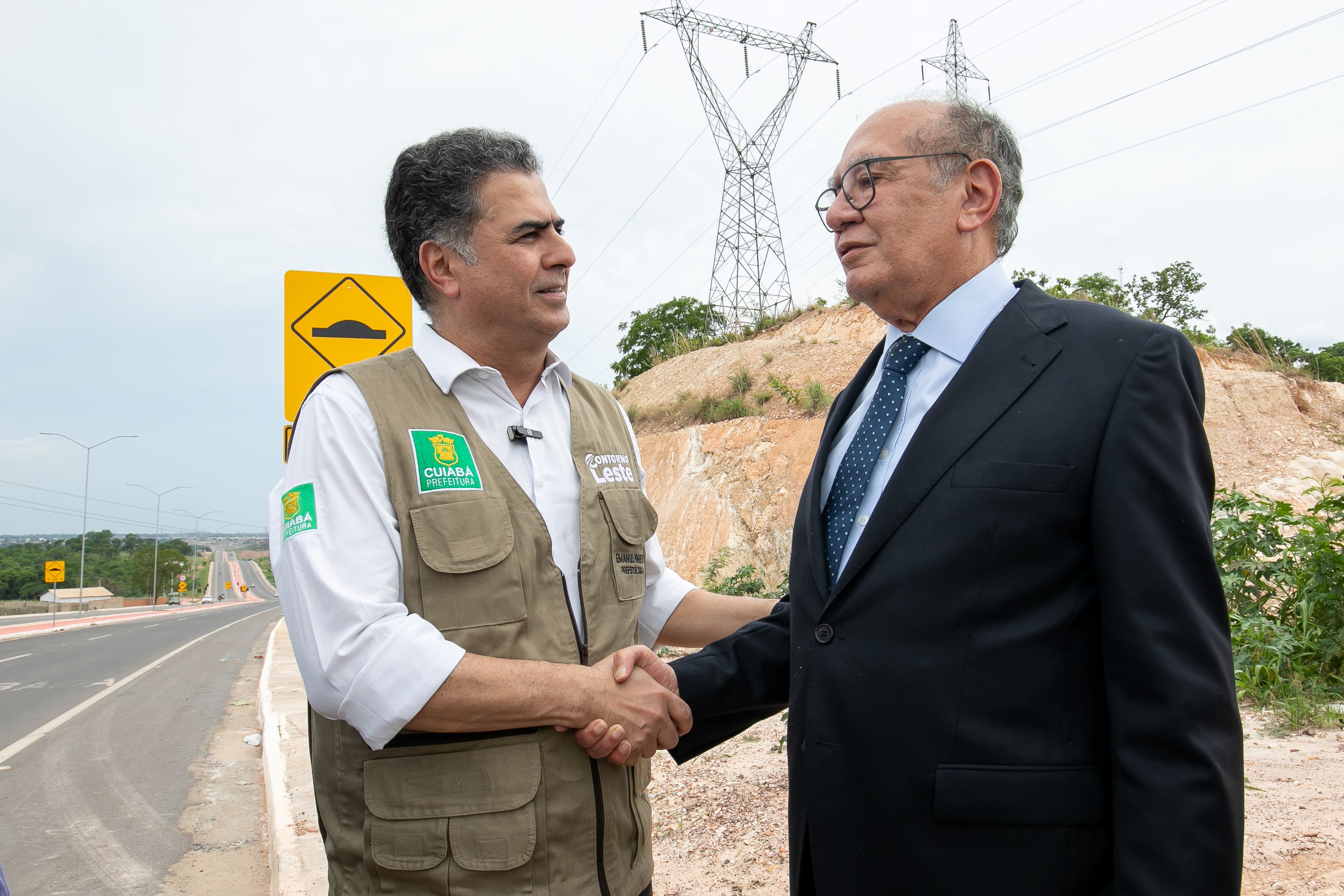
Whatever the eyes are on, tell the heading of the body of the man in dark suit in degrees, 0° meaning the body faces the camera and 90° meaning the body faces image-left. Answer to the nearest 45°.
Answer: approximately 45°

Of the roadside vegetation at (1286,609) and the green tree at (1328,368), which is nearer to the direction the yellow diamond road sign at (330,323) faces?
the roadside vegetation

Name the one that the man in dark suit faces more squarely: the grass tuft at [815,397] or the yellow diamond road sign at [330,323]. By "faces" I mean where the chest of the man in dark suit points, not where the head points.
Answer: the yellow diamond road sign

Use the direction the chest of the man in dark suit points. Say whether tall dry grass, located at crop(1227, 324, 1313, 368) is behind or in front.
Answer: behind

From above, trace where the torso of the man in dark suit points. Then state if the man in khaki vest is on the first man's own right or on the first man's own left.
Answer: on the first man's own right

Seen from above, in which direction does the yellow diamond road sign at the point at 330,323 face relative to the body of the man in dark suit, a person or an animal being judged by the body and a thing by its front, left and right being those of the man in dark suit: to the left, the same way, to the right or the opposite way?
to the left

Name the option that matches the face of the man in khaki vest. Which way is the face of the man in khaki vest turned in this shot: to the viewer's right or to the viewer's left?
to the viewer's right

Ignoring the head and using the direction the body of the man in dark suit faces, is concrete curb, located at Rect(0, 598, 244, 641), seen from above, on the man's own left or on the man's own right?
on the man's own right

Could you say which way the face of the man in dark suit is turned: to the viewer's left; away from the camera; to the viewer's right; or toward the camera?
to the viewer's left

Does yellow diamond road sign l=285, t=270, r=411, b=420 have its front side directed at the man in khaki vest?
yes

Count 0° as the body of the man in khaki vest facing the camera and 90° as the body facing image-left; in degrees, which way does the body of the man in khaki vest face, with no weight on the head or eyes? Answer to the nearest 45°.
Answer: approximately 315°

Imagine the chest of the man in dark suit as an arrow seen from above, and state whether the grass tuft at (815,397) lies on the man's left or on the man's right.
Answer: on the man's right
